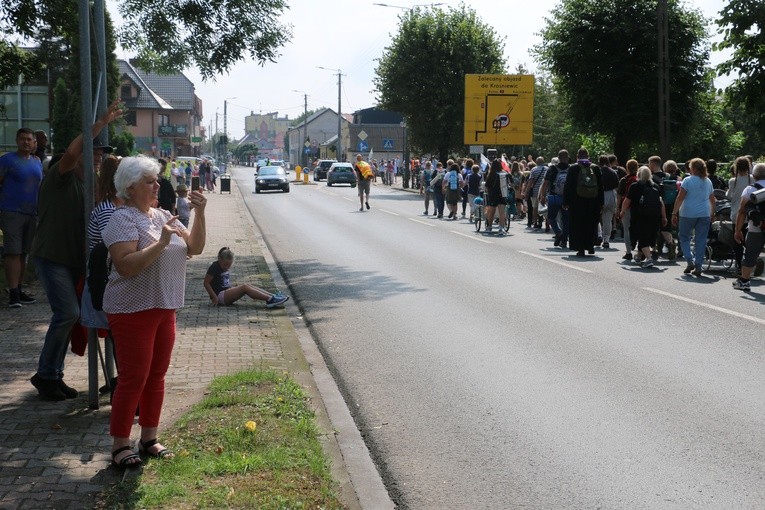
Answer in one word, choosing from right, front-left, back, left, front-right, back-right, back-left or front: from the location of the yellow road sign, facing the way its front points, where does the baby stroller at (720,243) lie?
front

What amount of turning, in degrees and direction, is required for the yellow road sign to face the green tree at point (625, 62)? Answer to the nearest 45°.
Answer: approximately 45° to its left

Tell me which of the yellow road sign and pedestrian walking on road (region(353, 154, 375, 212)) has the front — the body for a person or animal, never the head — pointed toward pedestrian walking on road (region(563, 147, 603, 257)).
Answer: the yellow road sign

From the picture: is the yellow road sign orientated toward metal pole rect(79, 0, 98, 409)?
yes

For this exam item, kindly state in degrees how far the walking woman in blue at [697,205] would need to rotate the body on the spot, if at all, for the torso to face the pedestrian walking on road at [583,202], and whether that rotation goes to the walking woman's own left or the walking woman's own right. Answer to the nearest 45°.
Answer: approximately 45° to the walking woman's own left

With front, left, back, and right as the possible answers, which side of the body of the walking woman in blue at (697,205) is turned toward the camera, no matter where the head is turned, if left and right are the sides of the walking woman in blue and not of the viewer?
back

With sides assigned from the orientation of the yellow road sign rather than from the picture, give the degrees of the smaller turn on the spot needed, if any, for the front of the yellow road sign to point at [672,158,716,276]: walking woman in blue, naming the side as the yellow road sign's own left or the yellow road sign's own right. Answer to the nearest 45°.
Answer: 0° — it already faces them

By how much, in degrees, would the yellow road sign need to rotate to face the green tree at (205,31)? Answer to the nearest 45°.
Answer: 0° — it already faces it

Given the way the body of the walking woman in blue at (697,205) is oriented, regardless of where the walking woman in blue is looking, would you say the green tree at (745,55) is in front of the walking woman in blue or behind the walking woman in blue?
in front
